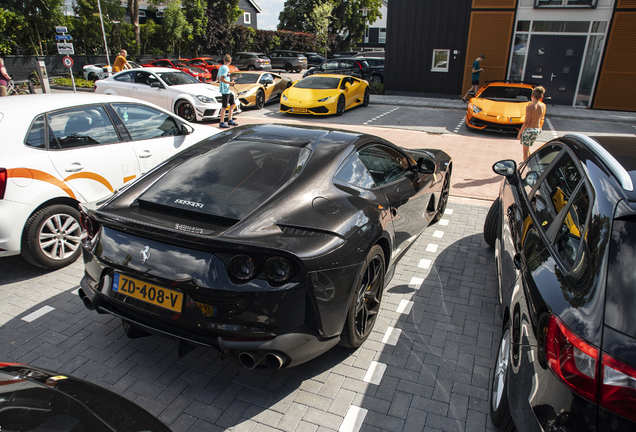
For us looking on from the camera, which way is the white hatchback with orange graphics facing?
facing away from the viewer and to the right of the viewer

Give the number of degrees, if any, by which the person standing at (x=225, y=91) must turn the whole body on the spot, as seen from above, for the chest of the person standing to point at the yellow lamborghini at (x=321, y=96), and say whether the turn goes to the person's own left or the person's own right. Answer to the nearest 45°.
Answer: approximately 45° to the person's own left

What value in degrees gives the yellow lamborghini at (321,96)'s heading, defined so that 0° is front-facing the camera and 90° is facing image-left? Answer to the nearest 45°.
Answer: approximately 45°

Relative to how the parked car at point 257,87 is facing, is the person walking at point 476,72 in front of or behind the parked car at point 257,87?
behind

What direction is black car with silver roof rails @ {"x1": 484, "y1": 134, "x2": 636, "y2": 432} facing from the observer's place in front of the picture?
facing away from the viewer and to the left of the viewer

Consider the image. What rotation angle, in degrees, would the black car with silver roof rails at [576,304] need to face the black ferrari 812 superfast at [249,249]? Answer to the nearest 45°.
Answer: approximately 45° to its left

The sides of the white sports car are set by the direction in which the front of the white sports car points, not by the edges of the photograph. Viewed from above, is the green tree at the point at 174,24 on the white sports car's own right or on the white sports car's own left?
on the white sports car's own left
